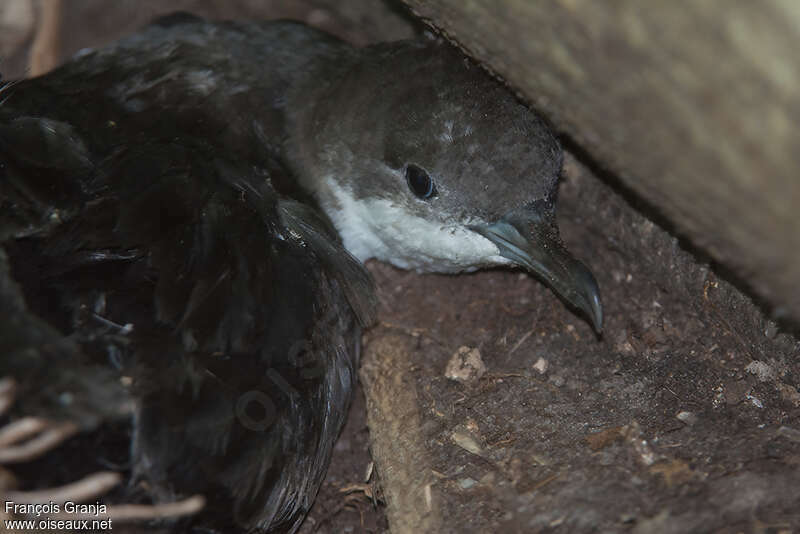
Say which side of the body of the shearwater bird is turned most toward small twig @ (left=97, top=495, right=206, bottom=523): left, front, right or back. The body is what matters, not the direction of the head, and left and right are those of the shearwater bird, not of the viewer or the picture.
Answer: right

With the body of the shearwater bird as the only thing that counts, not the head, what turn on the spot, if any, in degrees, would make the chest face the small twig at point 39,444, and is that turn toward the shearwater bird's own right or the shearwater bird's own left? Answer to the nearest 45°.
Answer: approximately 90° to the shearwater bird's own right

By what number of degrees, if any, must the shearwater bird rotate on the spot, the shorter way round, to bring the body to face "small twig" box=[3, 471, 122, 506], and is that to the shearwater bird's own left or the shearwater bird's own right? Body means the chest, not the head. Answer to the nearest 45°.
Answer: approximately 90° to the shearwater bird's own right

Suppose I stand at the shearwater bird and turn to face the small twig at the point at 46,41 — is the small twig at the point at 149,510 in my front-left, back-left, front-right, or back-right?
back-left

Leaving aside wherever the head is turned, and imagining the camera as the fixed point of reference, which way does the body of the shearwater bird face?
to the viewer's right

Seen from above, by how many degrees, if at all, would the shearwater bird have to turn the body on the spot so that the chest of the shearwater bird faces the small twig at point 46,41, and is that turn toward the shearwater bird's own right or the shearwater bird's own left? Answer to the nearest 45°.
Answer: approximately 135° to the shearwater bird's own left
